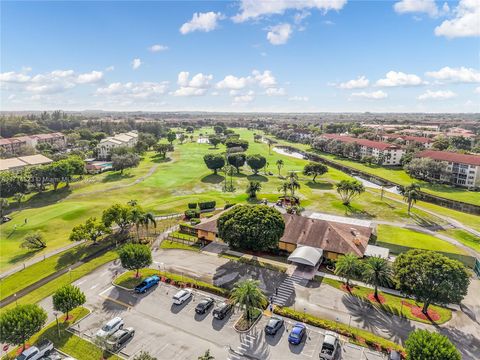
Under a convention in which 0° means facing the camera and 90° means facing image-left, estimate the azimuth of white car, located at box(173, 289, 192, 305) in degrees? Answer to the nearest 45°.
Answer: approximately 225°

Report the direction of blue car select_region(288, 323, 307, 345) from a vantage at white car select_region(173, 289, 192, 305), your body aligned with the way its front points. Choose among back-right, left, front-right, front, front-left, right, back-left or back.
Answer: right

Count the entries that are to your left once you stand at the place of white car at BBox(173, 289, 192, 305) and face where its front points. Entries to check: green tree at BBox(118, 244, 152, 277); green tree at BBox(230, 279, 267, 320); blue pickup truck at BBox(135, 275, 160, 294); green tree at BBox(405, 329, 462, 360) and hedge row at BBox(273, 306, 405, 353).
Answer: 2

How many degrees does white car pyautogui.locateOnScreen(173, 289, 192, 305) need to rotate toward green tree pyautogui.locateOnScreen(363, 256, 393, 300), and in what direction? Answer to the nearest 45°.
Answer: approximately 45° to its right

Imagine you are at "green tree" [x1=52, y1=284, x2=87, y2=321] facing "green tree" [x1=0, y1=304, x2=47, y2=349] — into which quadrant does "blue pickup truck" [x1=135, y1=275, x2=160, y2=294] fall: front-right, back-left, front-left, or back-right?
back-left

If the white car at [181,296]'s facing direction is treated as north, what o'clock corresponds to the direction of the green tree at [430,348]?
The green tree is roughly at 3 o'clock from the white car.

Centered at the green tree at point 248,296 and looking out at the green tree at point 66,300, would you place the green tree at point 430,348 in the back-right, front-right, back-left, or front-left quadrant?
back-left

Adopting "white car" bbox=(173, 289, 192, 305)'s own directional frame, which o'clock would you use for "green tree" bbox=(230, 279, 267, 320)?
The green tree is roughly at 3 o'clock from the white car.
